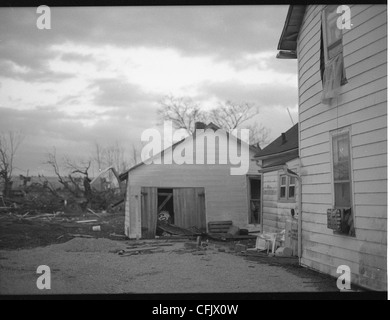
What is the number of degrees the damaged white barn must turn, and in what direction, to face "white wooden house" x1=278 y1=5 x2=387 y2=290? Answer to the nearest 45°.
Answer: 0° — it already faces it

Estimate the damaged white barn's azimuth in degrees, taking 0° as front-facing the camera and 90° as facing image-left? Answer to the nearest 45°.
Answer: approximately 0°

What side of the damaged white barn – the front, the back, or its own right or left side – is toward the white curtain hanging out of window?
front
